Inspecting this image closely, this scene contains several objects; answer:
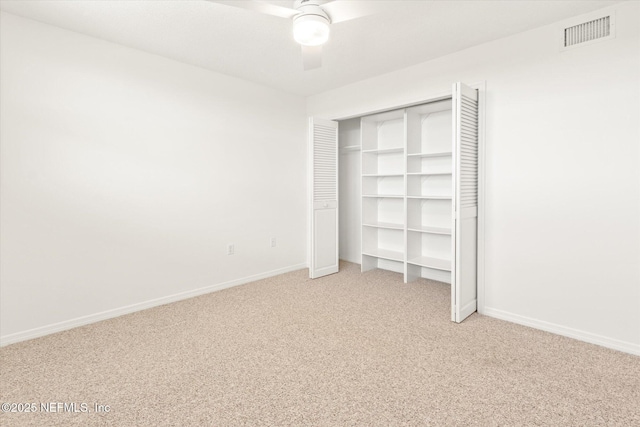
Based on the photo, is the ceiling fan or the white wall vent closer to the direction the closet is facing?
the ceiling fan

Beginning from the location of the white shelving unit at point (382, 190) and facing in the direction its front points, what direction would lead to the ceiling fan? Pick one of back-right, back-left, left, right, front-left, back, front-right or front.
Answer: front-left

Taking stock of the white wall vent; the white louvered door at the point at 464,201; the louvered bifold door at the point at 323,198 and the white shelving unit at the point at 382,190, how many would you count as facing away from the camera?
0

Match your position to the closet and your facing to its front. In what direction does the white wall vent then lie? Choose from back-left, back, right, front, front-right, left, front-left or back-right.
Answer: left

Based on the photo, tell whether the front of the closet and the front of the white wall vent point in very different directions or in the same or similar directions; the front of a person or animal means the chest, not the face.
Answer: same or similar directions

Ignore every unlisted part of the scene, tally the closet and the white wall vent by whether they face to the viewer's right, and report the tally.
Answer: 0

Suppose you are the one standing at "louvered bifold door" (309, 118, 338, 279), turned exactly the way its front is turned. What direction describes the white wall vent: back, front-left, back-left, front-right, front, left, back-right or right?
front

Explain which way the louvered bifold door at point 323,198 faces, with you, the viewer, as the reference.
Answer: facing the viewer and to the right of the viewer

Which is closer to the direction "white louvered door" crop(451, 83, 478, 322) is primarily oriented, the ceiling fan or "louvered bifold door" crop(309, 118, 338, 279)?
the ceiling fan

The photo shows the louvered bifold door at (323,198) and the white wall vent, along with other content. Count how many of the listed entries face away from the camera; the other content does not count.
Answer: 0

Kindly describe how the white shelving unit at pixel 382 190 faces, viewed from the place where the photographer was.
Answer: facing the viewer and to the left of the viewer
